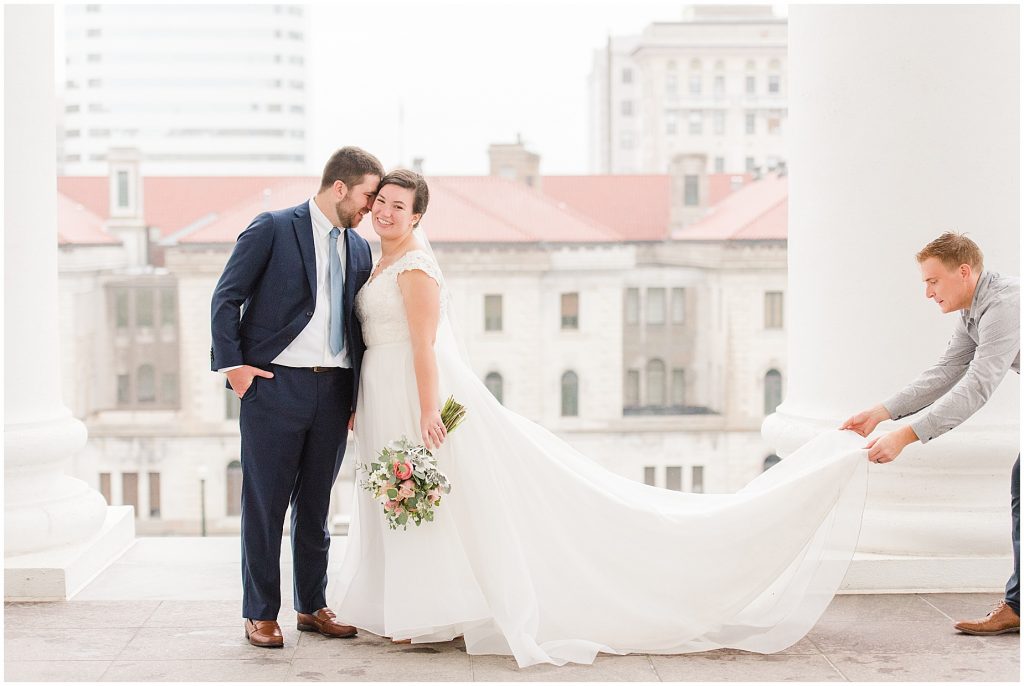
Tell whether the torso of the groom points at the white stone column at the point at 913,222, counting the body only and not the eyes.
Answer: no

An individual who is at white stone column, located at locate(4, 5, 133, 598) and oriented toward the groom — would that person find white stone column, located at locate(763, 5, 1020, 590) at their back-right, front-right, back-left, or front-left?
front-left

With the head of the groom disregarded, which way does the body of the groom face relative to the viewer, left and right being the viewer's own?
facing the viewer and to the right of the viewer

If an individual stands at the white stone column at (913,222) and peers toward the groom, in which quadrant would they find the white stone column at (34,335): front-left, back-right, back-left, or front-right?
front-right

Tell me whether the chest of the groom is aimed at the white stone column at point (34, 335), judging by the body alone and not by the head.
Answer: no

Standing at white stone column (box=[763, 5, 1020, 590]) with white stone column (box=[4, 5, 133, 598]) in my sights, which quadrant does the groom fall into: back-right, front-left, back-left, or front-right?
front-left

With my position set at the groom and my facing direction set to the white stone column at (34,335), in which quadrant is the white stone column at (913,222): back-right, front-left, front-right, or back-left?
back-right
